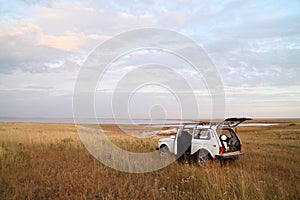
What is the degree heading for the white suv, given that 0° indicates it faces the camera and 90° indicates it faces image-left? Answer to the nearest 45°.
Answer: approximately 135°
